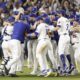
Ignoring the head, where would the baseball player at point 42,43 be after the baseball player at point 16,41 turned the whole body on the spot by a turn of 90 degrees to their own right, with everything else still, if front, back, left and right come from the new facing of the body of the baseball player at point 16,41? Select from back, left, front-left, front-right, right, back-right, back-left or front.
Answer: front-left

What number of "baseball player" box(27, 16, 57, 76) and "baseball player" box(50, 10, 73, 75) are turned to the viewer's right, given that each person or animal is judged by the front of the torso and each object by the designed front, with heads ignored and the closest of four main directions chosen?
0

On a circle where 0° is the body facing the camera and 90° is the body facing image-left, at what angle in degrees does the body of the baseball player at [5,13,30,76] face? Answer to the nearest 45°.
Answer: approximately 225°

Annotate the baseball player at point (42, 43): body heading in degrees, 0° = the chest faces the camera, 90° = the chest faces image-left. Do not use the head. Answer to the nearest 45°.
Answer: approximately 135°

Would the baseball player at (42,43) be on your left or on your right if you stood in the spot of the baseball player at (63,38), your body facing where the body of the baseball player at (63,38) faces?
on your left

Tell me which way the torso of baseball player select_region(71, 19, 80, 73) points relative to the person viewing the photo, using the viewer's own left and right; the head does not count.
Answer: facing the viewer and to the left of the viewer

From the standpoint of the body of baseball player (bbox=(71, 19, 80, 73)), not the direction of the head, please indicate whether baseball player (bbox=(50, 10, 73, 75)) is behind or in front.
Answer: in front

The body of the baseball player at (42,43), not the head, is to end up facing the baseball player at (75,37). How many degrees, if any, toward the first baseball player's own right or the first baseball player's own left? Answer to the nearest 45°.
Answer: approximately 135° to the first baseball player's own right

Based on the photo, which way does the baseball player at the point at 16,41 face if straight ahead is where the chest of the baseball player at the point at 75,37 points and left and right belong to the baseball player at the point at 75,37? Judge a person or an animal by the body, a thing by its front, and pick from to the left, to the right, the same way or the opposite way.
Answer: the opposite way
